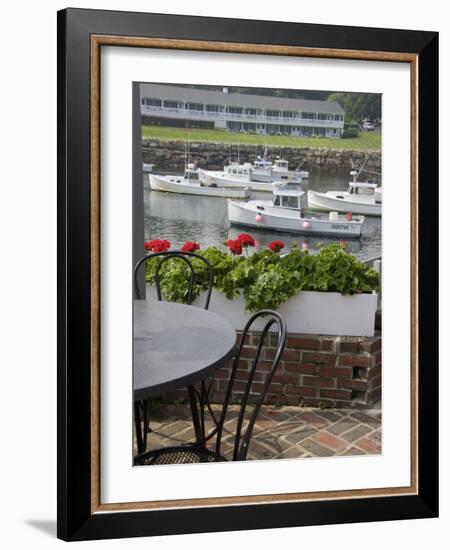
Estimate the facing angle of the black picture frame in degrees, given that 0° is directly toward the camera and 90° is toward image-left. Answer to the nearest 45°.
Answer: approximately 315°
